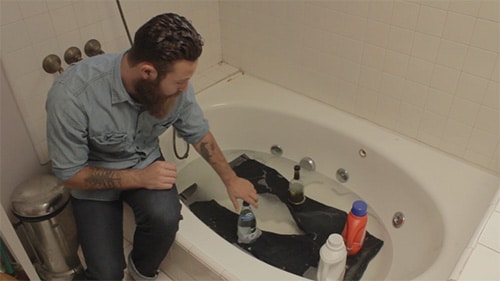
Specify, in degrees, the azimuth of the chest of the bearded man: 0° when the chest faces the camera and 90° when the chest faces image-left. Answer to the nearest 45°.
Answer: approximately 315°

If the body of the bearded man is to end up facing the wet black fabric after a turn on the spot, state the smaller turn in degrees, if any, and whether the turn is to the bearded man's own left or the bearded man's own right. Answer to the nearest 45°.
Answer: approximately 45° to the bearded man's own left

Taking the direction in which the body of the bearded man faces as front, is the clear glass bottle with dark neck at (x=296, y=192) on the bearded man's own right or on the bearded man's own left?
on the bearded man's own left

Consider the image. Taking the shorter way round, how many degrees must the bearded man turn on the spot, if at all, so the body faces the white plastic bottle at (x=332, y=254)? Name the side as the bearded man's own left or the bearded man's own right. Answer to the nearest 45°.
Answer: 0° — they already face it
